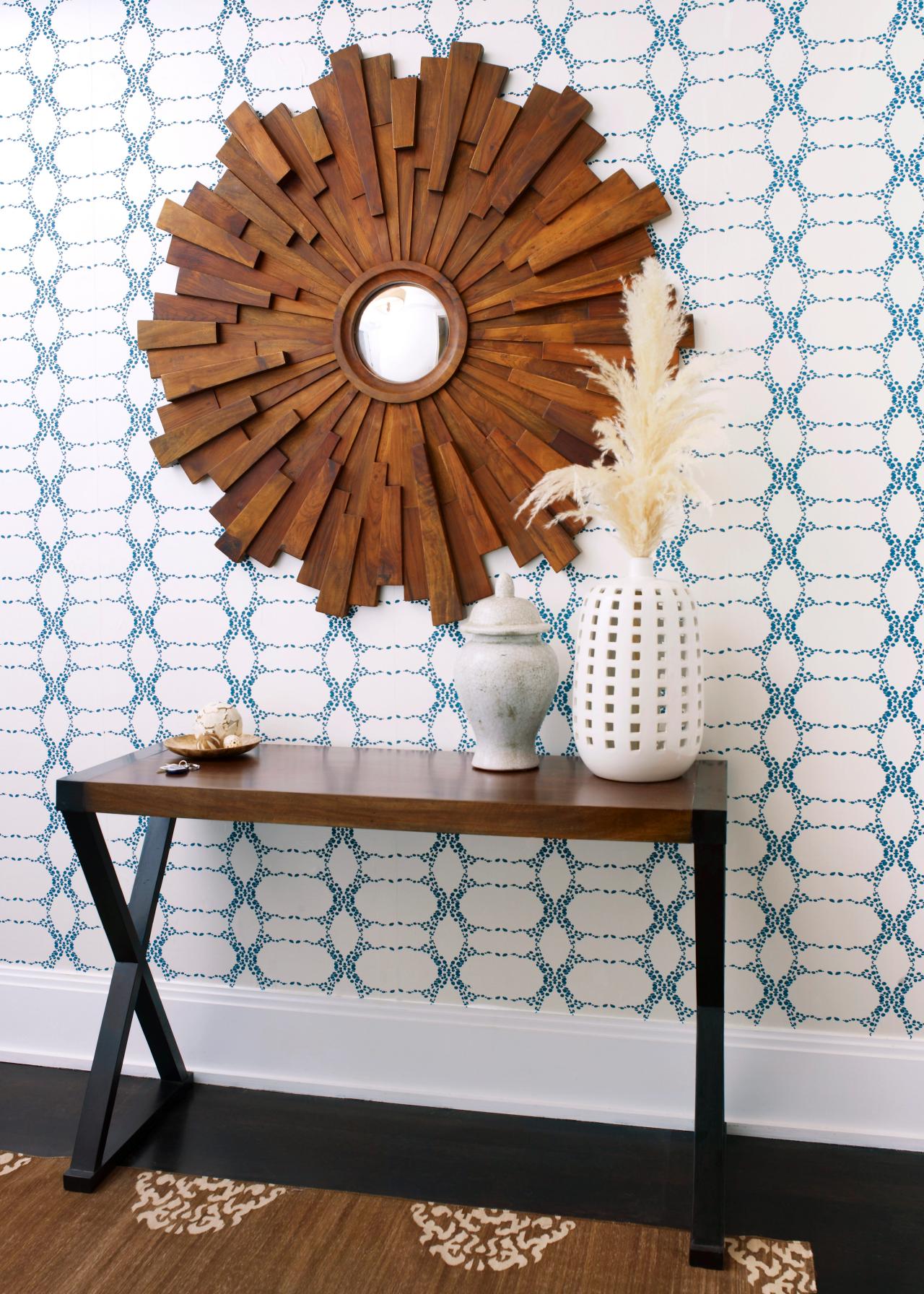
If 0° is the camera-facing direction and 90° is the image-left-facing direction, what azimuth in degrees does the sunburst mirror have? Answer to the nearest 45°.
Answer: approximately 0°
